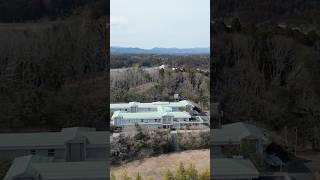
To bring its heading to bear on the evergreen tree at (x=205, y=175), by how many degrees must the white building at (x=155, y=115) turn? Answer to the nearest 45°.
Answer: approximately 45° to its left

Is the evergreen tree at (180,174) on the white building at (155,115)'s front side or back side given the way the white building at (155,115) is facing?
on the front side

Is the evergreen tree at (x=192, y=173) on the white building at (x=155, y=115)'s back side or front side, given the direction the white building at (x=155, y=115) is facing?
on the front side

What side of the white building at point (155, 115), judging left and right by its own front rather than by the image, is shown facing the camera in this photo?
front
